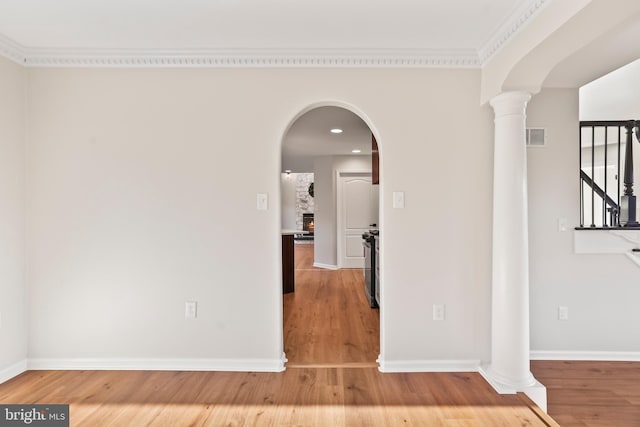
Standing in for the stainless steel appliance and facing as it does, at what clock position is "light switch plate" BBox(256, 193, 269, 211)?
The light switch plate is roughly at 10 o'clock from the stainless steel appliance.

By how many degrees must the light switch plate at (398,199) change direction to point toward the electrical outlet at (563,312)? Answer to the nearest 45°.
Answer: approximately 135° to its left

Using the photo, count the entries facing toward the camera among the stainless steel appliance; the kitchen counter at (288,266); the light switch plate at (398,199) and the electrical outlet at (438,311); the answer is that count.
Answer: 2

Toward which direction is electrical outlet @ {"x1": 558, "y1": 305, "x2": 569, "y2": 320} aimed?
toward the camera

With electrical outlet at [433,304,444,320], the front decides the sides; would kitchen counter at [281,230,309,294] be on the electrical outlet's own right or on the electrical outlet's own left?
on the electrical outlet's own right

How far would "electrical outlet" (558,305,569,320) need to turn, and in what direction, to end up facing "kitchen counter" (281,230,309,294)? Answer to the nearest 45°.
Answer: approximately 90° to its right

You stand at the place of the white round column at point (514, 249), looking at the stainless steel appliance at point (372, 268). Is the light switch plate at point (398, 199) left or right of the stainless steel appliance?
left

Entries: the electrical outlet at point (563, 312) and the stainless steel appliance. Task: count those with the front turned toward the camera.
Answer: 1

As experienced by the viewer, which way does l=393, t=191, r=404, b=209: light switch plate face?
facing the viewer

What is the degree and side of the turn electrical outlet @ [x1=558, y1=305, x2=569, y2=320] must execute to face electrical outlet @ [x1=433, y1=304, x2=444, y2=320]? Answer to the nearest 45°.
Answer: approximately 45° to its right

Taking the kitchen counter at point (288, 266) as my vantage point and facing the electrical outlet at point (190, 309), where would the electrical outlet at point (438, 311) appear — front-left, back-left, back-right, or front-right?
front-left

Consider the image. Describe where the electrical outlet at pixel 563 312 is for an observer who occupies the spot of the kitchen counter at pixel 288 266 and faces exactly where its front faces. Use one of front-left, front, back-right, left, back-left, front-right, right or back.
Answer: front-right

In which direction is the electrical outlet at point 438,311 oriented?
toward the camera

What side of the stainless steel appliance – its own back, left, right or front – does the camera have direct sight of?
left

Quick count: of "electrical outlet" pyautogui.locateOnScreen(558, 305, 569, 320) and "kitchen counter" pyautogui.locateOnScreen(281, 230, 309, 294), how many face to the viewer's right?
1

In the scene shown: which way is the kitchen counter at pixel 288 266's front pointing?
to the viewer's right
